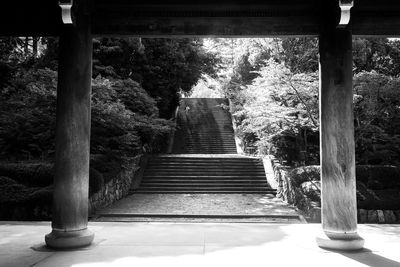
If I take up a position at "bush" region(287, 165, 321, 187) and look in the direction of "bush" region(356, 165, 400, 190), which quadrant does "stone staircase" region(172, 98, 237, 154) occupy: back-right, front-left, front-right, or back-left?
back-left

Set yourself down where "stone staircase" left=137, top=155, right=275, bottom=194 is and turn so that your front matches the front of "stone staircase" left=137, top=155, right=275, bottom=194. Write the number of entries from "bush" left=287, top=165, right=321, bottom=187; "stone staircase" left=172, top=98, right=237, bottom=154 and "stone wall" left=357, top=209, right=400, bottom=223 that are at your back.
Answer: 1

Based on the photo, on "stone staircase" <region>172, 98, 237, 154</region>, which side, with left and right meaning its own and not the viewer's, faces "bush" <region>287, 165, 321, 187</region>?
front

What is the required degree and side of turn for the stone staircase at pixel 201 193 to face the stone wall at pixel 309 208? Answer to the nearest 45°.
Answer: approximately 45° to its left

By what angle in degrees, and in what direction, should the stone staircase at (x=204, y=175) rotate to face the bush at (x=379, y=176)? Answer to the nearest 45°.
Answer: approximately 45° to its left

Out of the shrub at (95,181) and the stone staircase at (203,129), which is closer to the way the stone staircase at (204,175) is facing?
the shrub

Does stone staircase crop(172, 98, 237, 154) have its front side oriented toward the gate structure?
yes

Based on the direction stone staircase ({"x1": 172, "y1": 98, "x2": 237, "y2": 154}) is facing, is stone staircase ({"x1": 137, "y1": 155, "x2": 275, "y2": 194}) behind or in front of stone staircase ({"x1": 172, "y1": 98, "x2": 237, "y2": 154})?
in front

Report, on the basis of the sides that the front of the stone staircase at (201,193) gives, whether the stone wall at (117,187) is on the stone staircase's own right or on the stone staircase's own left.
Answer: on the stone staircase's own right

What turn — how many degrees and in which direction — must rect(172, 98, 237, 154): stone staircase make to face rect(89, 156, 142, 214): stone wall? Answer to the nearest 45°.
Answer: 0° — it already faces it
